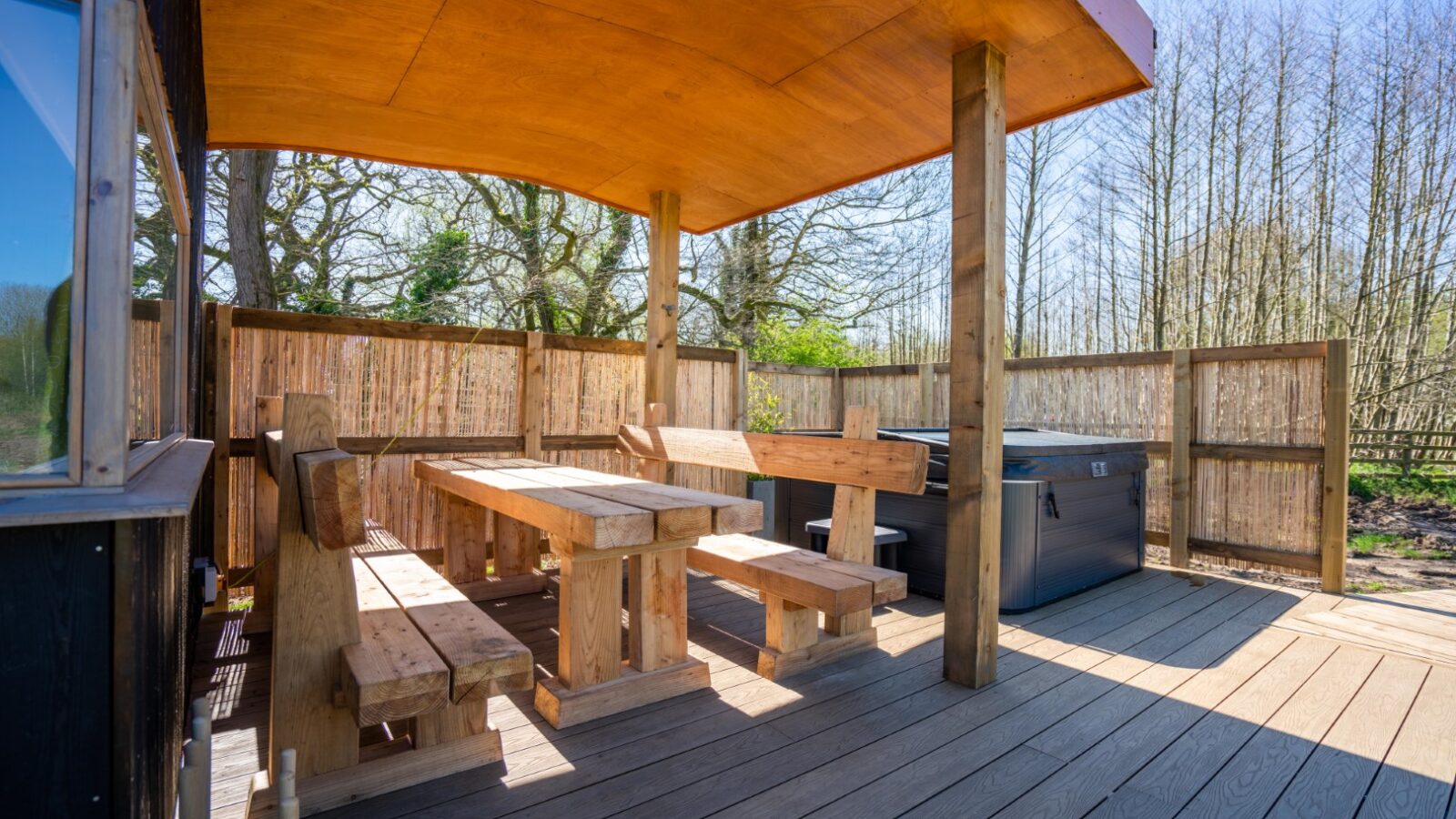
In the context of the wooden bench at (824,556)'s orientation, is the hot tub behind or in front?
behind

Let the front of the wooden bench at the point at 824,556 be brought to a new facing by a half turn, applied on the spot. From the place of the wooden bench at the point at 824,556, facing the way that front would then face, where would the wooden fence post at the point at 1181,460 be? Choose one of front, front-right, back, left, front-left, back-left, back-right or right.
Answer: front

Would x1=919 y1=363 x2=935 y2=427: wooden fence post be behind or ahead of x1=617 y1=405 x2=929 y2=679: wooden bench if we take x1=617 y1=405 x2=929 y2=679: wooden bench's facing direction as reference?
behind

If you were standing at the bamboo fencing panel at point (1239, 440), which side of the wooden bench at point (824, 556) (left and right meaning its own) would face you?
back

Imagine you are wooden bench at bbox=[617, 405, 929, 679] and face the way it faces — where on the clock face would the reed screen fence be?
The reed screen fence is roughly at 3 o'clock from the wooden bench.

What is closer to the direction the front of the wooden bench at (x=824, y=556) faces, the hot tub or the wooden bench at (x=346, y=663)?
the wooden bench

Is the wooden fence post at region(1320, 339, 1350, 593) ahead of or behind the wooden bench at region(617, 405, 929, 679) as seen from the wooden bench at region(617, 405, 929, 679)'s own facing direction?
behind

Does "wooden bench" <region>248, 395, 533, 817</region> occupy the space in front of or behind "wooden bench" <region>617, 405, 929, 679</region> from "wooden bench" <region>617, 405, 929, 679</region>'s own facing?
in front

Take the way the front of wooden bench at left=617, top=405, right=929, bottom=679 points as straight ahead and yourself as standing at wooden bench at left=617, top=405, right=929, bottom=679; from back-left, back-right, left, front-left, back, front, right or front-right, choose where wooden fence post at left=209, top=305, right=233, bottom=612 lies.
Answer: front-right

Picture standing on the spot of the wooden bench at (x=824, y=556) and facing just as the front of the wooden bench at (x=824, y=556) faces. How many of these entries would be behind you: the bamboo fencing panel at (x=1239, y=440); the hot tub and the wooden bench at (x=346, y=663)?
2

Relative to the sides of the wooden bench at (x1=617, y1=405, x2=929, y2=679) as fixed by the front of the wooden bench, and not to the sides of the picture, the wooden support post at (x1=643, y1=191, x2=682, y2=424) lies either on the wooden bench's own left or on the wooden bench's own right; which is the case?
on the wooden bench's own right

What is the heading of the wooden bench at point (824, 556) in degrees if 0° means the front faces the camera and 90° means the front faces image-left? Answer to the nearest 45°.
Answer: approximately 45°
